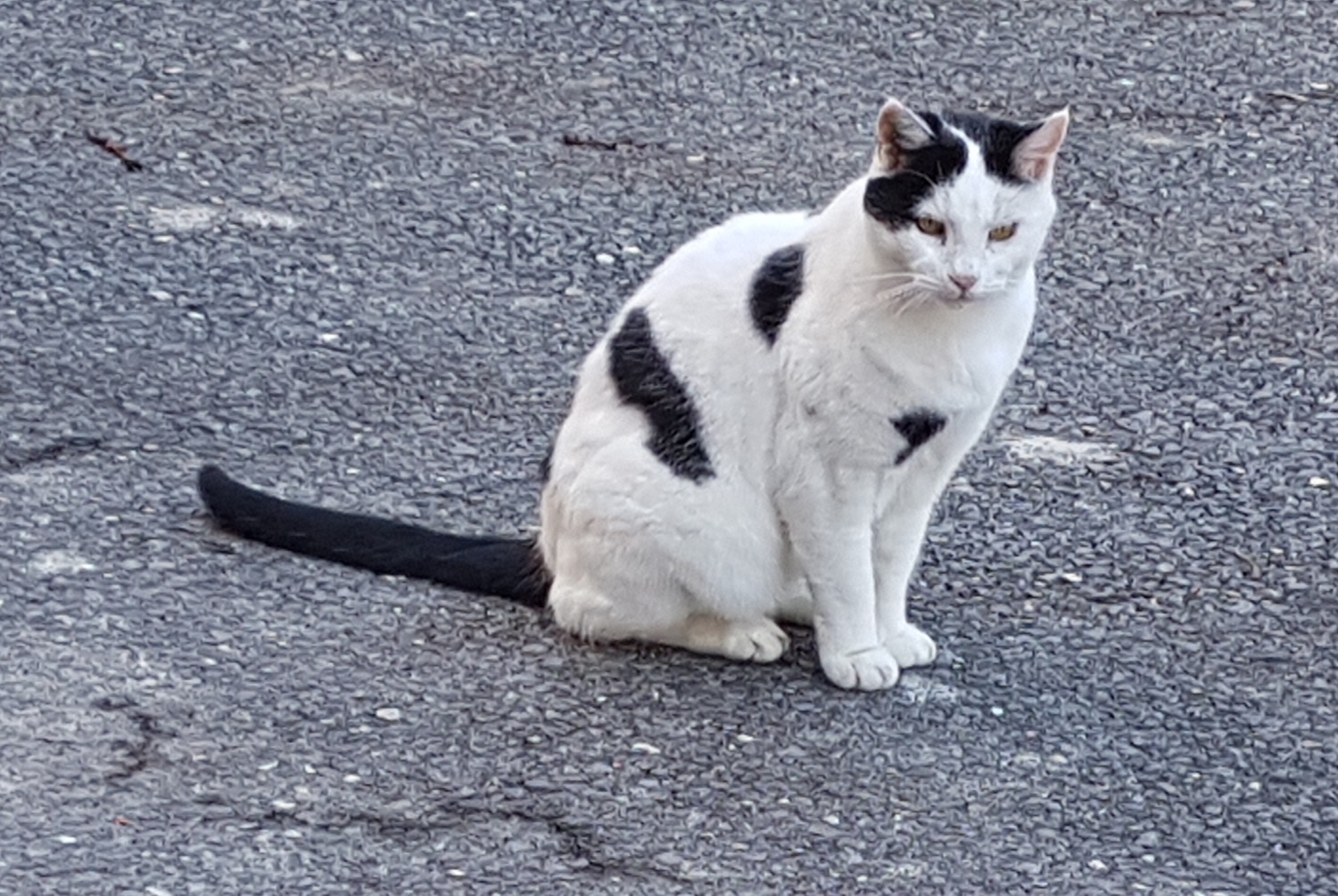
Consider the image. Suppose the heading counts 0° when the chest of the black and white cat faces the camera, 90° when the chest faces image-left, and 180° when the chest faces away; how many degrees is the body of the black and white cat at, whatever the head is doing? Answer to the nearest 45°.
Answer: approximately 315°
